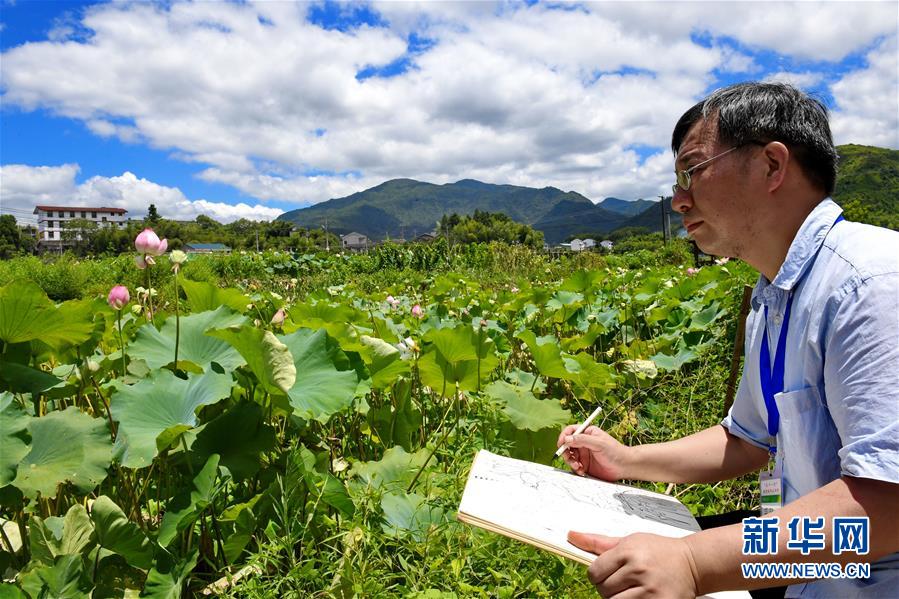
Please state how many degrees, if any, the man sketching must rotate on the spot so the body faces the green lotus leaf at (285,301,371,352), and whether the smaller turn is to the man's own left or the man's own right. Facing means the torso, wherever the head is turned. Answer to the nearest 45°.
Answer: approximately 45° to the man's own right

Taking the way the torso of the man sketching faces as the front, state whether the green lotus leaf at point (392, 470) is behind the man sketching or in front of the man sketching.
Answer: in front

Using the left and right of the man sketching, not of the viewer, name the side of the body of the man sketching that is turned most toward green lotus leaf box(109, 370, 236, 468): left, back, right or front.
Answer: front

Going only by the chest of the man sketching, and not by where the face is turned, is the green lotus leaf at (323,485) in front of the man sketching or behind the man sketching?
in front

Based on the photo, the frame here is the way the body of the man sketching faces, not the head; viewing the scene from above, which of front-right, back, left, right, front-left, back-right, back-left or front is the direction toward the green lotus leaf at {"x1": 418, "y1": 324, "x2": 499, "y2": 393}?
front-right

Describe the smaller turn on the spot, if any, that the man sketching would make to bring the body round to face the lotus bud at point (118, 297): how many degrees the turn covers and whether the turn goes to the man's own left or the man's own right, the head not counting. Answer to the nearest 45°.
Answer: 0° — they already face it

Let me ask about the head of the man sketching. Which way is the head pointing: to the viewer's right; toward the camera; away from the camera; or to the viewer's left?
to the viewer's left

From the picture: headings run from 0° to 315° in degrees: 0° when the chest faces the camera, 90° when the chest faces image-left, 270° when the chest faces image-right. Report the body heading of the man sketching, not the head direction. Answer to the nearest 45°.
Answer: approximately 90°
